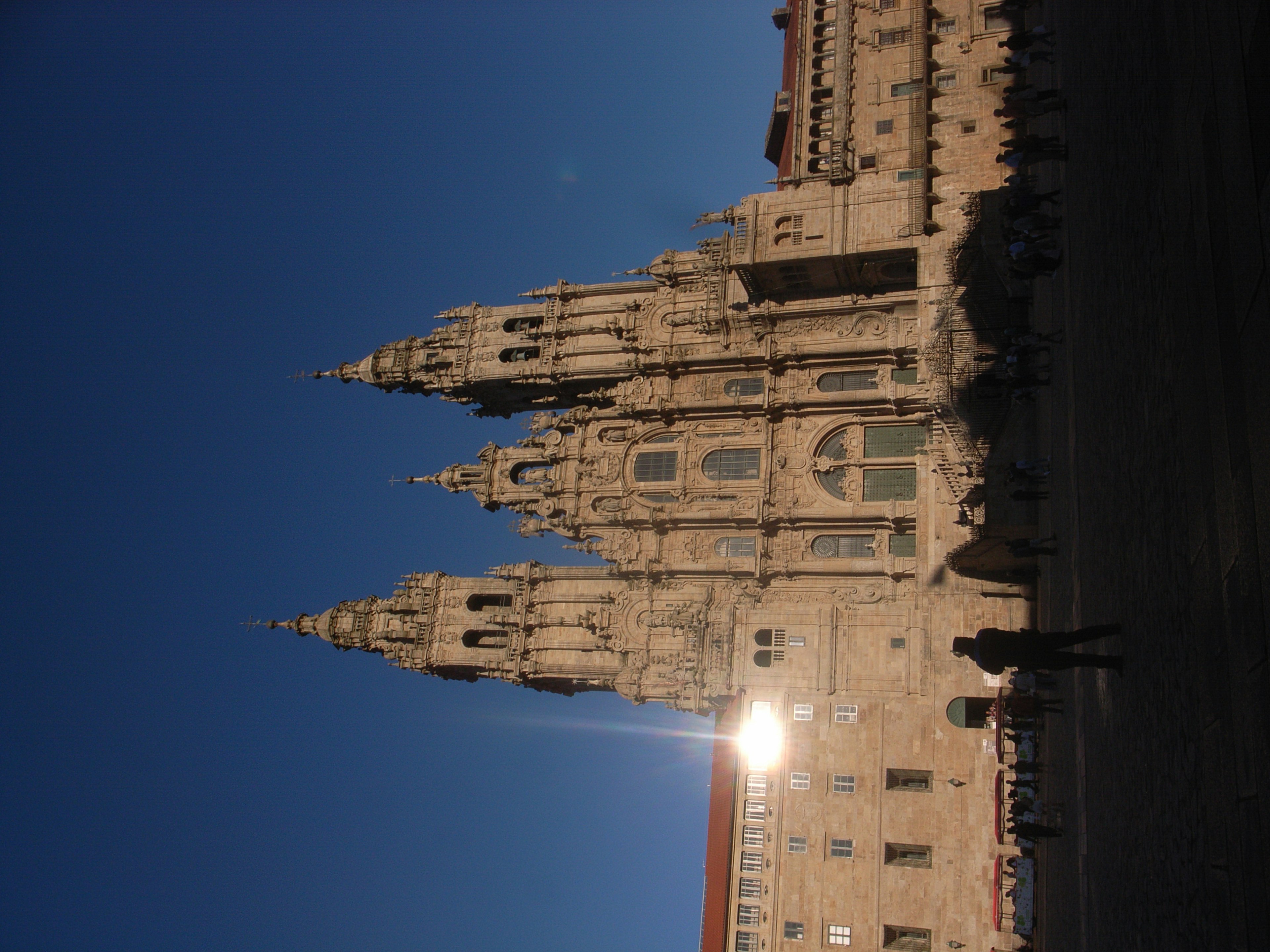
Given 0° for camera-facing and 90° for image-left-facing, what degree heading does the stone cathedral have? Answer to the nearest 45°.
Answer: approximately 0°

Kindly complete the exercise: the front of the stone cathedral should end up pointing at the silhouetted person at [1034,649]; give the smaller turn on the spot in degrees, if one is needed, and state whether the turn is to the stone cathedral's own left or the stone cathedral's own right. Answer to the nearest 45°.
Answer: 0° — it already faces them
